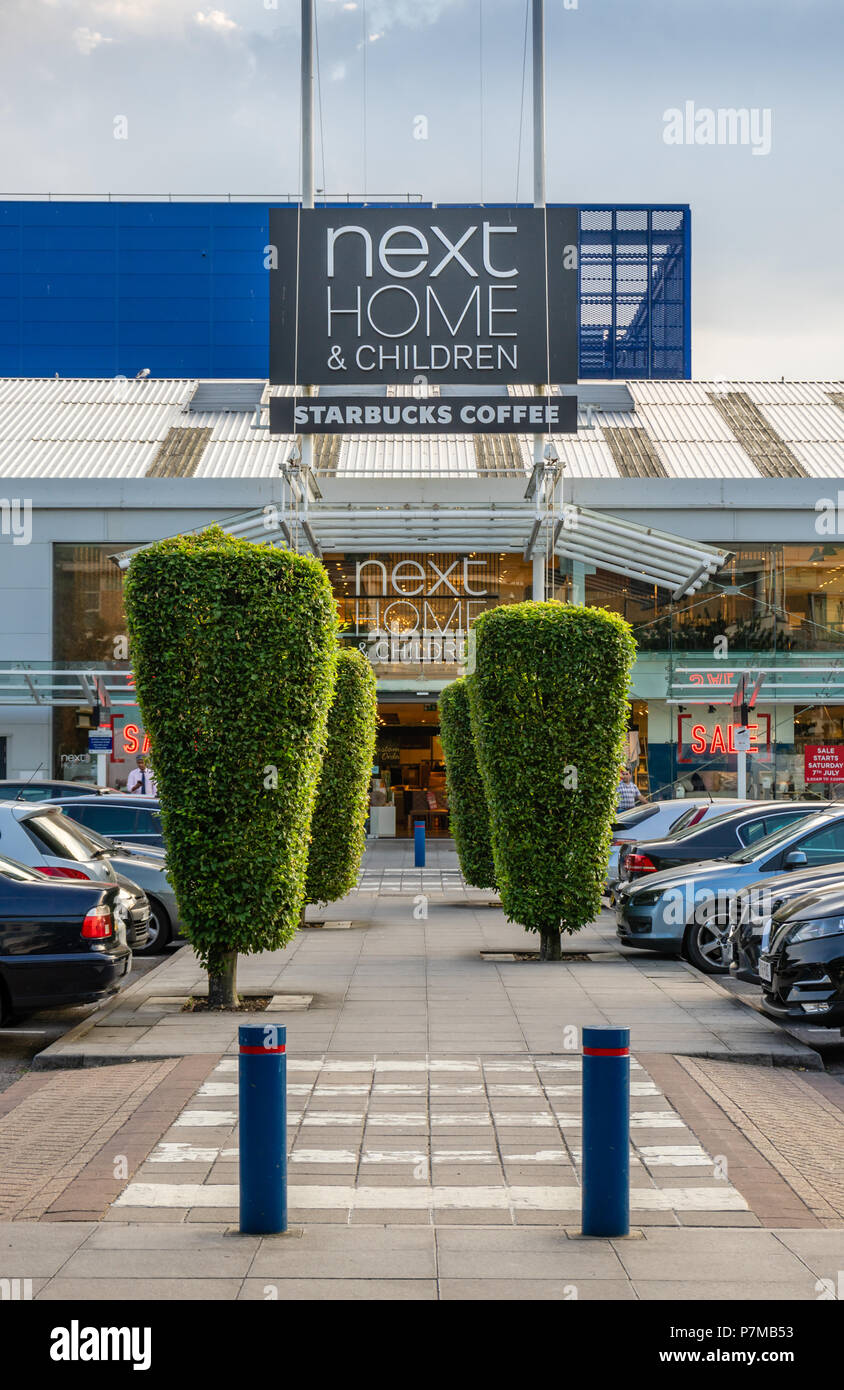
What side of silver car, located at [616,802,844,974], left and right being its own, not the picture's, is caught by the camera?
left

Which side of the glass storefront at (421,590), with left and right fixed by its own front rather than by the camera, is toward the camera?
front

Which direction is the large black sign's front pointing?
toward the camera

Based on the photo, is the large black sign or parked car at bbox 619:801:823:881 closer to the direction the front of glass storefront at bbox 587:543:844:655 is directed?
the parked car

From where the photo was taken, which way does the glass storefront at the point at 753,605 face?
toward the camera

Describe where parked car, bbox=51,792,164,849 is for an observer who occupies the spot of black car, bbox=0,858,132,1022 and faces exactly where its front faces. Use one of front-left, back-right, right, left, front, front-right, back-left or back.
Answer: right

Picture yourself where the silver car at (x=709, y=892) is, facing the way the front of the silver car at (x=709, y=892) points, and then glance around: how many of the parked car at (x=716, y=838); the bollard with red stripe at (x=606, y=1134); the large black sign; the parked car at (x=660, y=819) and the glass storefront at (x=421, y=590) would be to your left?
1

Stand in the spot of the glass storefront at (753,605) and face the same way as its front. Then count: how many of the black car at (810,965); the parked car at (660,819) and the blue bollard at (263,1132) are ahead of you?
3

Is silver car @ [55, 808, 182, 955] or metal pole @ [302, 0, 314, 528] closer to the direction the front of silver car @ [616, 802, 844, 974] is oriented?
the silver car

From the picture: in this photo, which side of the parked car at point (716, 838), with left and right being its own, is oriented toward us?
right
